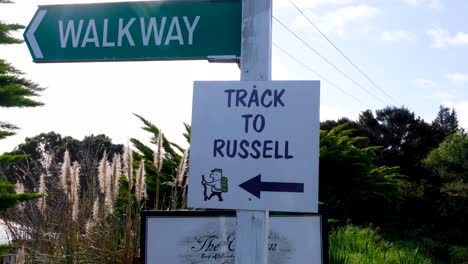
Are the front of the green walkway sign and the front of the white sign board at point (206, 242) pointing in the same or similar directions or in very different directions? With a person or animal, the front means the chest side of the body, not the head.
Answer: same or similar directions

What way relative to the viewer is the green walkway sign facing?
toward the camera

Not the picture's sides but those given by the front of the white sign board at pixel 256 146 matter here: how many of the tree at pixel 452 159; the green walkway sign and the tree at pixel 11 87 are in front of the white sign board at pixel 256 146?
0

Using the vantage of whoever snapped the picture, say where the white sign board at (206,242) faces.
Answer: facing the viewer

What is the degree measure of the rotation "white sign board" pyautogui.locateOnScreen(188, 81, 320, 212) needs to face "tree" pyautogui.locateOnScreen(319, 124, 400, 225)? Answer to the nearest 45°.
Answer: approximately 180°

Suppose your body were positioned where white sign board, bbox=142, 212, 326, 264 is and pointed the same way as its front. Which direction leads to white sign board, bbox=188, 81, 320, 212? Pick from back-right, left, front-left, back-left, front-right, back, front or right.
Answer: front

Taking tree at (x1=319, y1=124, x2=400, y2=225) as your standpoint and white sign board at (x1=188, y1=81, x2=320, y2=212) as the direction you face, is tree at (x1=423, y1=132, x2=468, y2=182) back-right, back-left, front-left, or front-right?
back-left

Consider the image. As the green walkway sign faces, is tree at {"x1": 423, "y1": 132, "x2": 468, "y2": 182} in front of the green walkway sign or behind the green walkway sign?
behind

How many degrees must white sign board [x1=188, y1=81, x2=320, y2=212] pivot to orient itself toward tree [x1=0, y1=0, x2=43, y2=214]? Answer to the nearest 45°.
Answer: approximately 135° to its right

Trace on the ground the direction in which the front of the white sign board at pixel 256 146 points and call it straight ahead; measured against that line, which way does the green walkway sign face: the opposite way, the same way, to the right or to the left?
the same way
